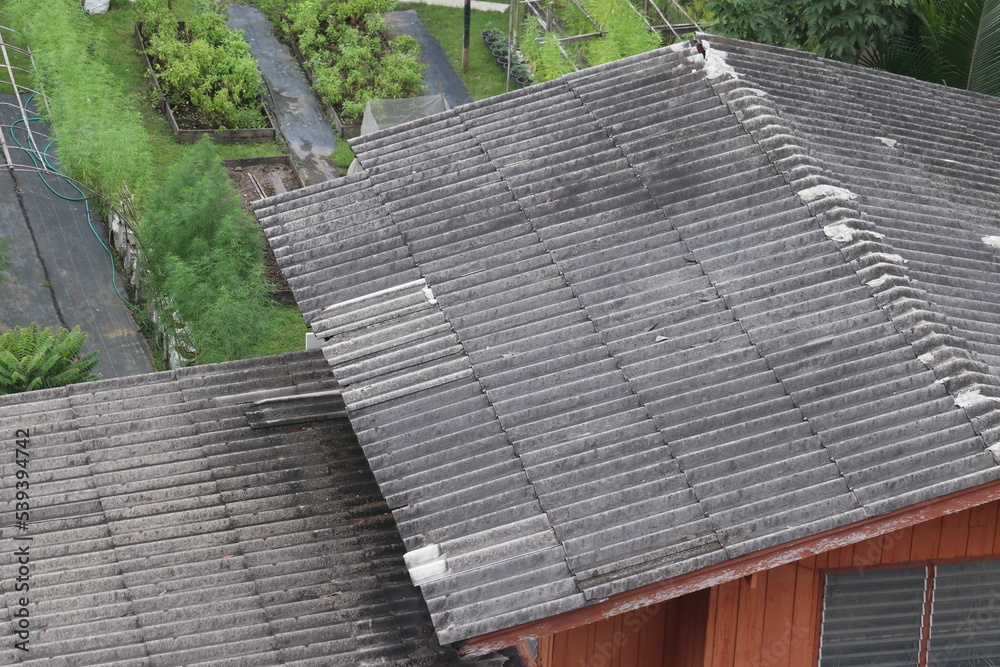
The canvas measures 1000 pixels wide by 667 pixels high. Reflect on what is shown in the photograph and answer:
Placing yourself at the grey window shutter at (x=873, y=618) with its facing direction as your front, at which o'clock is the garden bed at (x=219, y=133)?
The garden bed is roughly at 5 o'clock from the grey window shutter.

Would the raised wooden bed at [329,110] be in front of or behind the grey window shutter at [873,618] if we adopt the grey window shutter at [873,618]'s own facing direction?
behind

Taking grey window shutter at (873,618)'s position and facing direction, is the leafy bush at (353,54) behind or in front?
behind

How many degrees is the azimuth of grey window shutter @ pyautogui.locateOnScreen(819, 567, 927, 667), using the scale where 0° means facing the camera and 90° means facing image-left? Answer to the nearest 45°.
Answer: approximately 0°

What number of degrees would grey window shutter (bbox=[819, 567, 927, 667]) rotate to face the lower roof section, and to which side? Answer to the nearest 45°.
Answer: approximately 90° to its right

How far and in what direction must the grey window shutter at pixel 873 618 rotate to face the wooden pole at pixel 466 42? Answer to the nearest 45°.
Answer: approximately 180°

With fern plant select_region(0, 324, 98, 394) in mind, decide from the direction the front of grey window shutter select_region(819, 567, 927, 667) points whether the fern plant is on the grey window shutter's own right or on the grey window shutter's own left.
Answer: on the grey window shutter's own right

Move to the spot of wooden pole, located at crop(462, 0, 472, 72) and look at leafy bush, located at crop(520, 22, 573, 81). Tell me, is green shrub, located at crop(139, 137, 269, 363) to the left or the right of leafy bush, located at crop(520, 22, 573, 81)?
right

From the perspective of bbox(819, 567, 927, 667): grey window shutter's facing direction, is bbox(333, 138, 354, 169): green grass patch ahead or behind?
behind

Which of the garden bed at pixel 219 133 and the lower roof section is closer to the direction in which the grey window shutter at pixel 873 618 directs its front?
the lower roof section
